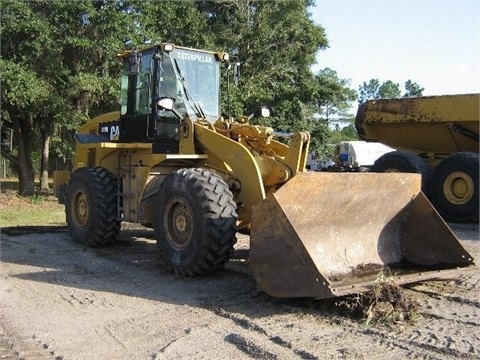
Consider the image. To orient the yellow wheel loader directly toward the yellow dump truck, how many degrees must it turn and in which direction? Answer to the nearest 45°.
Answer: approximately 90° to its left

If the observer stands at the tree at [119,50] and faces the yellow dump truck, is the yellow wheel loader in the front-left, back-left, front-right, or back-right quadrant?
front-right

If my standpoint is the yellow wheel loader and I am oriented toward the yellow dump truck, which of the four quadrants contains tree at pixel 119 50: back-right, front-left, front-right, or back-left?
front-left

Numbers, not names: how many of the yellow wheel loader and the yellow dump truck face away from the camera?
0

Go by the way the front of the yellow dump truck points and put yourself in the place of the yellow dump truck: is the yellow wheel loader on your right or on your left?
on your right

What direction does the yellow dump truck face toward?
to the viewer's right

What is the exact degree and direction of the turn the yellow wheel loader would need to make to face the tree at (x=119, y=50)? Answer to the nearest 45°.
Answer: approximately 135° to its left

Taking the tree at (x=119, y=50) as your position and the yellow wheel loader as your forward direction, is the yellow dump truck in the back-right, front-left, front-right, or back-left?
front-left

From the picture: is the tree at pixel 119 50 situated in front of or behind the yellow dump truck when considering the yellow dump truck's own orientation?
behind

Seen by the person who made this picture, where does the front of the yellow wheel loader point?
facing the viewer and to the right of the viewer
